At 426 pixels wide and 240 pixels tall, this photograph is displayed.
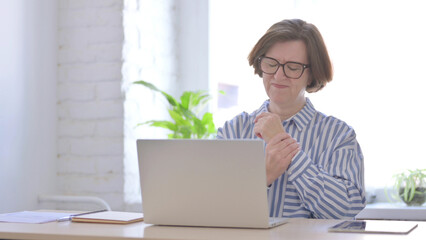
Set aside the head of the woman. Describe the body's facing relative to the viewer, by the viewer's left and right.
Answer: facing the viewer and to the left of the viewer

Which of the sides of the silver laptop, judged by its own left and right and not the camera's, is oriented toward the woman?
front

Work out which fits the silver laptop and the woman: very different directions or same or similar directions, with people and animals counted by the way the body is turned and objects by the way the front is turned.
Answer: very different directions

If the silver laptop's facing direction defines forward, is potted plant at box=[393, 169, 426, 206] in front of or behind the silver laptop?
in front

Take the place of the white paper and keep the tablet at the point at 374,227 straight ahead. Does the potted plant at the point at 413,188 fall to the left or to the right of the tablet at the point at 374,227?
left

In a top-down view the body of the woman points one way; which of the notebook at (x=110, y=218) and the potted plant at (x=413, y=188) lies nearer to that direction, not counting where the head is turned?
the notebook

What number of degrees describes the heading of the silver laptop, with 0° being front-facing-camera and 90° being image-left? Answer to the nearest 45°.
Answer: approximately 225°

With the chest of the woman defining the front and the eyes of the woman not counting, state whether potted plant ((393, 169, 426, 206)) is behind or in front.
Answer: behind

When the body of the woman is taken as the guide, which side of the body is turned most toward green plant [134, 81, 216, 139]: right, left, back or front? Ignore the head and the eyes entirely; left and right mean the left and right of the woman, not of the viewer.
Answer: right
